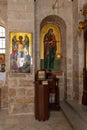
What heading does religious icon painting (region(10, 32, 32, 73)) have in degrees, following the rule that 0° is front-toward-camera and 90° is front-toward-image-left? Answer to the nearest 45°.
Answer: approximately 0°

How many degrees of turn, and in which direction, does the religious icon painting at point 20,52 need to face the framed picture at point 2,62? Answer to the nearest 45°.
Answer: approximately 135° to its right

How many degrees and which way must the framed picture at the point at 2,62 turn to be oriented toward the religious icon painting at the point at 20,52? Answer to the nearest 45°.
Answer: approximately 90° to its left
